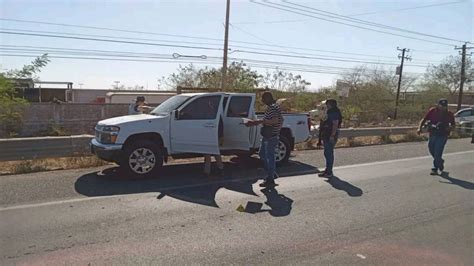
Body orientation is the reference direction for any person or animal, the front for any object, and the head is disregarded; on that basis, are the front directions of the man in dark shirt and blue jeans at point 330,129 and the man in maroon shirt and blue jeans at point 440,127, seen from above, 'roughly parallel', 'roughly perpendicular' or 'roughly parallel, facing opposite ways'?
roughly perpendicular

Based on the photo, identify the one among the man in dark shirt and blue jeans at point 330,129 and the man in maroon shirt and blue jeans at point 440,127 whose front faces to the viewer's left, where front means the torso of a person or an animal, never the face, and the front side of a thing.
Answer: the man in dark shirt and blue jeans at point 330,129

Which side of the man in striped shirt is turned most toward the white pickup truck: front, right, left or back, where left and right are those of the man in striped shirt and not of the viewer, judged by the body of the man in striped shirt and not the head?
front

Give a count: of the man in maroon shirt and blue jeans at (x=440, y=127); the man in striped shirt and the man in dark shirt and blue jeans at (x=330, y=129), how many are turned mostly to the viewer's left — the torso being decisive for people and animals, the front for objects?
2

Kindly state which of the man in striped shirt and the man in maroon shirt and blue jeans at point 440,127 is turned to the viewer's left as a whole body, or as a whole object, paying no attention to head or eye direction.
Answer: the man in striped shirt

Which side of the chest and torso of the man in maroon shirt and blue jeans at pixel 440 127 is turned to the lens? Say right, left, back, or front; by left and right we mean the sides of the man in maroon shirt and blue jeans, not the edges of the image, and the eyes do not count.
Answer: front

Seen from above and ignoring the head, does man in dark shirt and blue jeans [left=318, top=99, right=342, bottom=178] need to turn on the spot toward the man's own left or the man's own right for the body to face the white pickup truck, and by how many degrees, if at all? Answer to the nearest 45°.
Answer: approximately 45° to the man's own left

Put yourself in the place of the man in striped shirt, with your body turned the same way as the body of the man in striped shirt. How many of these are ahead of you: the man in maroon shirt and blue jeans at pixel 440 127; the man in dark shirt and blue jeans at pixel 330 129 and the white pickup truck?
1

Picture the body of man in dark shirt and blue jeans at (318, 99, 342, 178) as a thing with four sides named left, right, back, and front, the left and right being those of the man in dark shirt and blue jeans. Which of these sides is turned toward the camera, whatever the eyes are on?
left

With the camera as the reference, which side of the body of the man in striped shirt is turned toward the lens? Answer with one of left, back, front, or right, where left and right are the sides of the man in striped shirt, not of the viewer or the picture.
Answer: left

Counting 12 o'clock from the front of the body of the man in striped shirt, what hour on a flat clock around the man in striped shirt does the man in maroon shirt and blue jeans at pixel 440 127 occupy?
The man in maroon shirt and blue jeans is roughly at 5 o'clock from the man in striped shirt.

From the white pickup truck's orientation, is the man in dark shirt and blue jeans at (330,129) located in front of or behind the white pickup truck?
behind

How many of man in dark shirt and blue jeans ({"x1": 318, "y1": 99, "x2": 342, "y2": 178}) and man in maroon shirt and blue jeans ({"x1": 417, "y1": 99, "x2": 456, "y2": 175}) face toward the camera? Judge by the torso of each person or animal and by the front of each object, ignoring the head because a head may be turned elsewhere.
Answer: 1
